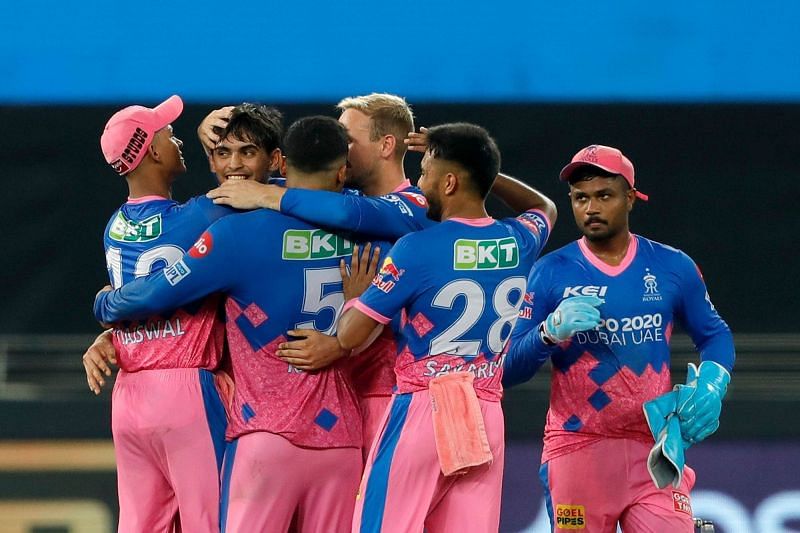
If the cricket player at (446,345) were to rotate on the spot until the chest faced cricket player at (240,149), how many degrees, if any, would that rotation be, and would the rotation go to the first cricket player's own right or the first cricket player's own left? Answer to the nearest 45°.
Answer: approximately 45° to the first cricket player's own left

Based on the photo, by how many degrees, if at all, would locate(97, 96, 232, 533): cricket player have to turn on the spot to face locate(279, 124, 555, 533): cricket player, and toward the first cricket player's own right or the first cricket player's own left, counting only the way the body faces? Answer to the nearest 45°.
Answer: approximately 90° to the first cricket player's own right

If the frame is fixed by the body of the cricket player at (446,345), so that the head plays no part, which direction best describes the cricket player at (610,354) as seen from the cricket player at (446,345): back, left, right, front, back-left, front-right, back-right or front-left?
right

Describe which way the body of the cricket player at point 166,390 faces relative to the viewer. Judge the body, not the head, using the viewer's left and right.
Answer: facing away from the viewer and to the right of the viewer

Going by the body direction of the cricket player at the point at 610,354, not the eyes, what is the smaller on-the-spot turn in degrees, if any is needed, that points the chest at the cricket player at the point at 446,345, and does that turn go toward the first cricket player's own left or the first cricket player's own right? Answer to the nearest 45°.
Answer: approximately 45° to the first cricket player's own right

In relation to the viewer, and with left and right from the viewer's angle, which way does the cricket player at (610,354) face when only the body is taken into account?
facing the viewer

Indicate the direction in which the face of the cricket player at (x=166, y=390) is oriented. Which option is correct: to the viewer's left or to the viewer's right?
to the viewer's right

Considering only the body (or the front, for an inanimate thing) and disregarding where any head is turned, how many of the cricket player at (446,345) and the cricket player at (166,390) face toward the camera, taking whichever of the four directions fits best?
0

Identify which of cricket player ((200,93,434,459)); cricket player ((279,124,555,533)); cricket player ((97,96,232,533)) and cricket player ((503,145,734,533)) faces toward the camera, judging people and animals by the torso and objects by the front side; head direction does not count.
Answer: cricket player ((503,145,734,533))

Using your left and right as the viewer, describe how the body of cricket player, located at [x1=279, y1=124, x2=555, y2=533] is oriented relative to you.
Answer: facing away from the viewer and to the left of the viewer

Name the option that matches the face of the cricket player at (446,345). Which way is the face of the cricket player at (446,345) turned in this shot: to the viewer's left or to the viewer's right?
to the viewer's left
